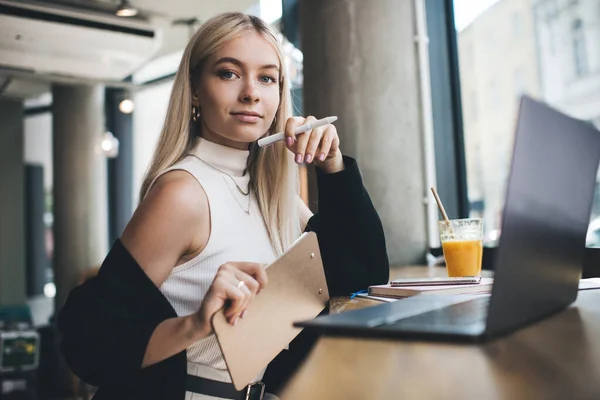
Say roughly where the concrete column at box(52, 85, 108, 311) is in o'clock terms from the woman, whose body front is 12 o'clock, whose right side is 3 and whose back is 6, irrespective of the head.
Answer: The concrete column is roughly at 7 o'clock from the woman.

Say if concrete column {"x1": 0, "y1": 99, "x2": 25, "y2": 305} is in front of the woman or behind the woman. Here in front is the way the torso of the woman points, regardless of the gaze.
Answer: behind

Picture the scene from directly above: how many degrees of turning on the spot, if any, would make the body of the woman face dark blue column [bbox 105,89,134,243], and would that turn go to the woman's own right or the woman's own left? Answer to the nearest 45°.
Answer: approximately 135° to the woman's own left

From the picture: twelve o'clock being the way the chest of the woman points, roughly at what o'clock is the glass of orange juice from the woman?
The glass of orange juice is roughly at 10 o'clock from the woman.

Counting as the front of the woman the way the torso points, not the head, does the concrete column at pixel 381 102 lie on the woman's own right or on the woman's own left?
on the woman's own left

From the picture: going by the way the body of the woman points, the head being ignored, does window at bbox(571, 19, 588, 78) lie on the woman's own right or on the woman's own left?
on the woman's own left

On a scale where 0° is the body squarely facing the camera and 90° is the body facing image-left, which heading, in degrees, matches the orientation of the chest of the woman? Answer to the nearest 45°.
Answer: approximately 315°

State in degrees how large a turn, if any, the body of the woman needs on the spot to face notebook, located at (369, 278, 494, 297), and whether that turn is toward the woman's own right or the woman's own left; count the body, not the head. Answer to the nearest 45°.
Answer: approximately 45° to the woman's own left

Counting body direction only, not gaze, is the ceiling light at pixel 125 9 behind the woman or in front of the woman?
behind

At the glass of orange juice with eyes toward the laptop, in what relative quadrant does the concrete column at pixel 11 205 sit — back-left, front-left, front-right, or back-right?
back-right
